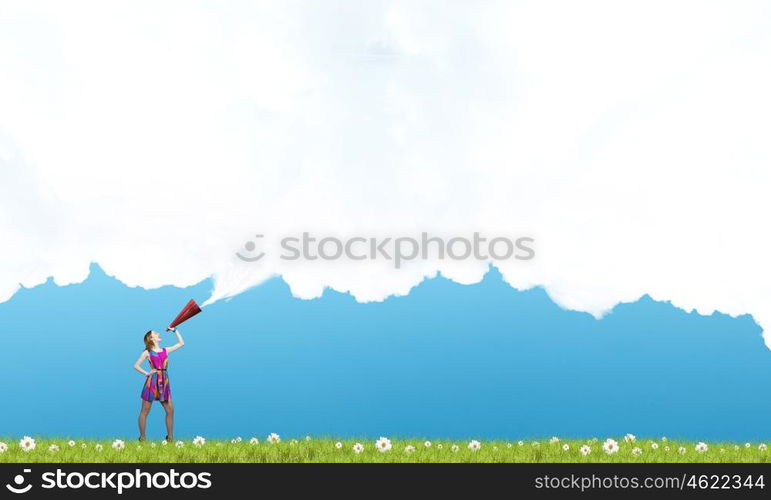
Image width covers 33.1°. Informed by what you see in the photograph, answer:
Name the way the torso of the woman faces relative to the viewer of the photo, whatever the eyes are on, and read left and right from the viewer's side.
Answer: facing the viewer and to the right of the viewer

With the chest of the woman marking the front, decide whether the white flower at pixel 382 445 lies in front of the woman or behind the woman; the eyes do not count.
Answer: in front
